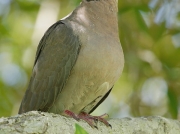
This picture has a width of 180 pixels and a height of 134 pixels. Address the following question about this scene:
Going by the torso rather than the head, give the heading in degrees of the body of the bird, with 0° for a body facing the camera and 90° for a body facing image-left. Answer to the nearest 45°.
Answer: approximately 315°
